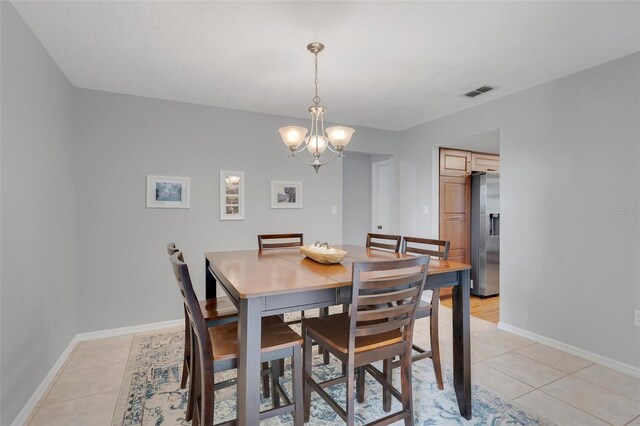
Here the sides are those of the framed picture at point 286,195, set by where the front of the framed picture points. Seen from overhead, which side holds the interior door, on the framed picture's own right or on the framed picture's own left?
on the framed picture's own left

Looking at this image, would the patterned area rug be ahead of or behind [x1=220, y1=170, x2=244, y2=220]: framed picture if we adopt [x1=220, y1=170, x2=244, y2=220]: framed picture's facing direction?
ahead

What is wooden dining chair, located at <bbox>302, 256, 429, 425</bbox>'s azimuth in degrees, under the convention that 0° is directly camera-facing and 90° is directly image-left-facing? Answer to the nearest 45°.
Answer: approximately 135°

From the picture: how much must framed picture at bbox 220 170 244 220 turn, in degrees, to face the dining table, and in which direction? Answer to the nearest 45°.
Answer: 0° — it already faces it

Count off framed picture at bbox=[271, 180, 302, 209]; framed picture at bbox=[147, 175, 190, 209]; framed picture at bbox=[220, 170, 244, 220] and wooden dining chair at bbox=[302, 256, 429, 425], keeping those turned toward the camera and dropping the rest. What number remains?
3

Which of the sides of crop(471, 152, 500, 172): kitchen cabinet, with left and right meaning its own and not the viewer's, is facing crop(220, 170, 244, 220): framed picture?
right

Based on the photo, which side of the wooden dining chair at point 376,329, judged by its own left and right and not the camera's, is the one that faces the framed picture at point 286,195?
front

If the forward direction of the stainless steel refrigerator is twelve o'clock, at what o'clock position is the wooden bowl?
The wooden bowl is roughly at 2 o'clock from the stainless steel refrigerator.

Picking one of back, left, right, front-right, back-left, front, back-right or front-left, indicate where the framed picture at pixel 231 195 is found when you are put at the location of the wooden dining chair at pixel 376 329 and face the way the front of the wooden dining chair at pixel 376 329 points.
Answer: front

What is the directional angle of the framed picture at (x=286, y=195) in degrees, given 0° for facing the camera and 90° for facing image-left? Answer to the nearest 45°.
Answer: approximately 0°

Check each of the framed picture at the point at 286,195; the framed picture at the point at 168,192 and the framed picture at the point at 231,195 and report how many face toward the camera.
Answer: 3

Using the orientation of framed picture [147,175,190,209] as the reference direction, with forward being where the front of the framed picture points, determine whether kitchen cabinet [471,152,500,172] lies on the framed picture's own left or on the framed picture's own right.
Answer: on the framed picture's own left

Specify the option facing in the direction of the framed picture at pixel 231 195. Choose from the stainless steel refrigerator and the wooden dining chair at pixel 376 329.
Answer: the wooden dining chair

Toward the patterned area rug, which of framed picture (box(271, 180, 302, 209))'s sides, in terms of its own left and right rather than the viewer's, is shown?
front
